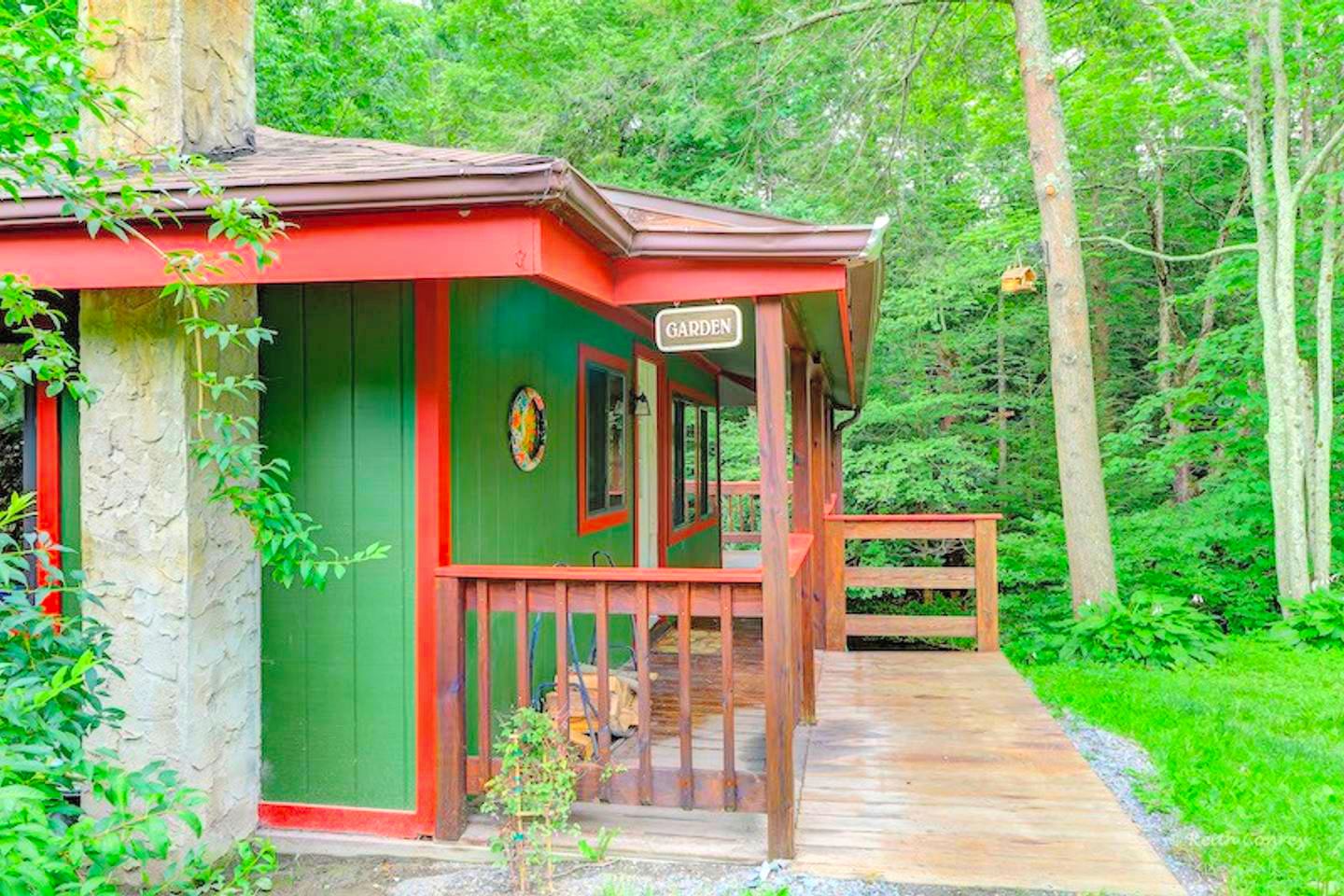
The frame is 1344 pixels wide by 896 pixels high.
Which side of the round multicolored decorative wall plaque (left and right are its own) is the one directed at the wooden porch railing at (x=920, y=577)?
left

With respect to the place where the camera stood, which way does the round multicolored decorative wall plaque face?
facing the viewer and to the right of the viewer

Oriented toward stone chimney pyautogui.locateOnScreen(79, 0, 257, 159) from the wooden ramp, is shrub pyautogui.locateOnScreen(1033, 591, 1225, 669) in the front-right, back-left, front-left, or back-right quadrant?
back-right

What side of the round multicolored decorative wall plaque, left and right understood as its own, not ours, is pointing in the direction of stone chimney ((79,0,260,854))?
right

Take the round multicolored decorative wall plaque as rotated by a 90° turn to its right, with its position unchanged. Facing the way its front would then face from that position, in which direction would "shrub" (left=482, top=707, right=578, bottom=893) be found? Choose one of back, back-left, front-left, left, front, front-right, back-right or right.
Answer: front-left

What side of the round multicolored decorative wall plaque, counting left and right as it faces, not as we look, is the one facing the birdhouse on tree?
left

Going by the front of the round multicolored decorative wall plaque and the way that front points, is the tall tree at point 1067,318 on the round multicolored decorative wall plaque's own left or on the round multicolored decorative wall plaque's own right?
on the round multicolored decorative wall plaque's own left

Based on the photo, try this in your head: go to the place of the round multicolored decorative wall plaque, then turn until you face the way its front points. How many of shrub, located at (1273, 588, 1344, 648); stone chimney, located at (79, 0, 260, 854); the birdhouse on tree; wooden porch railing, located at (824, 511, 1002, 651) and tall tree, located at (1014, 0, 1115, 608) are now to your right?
1

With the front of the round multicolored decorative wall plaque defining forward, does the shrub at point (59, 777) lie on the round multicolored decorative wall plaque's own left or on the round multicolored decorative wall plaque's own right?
on the round multicolored decorative wall plaque's own right
